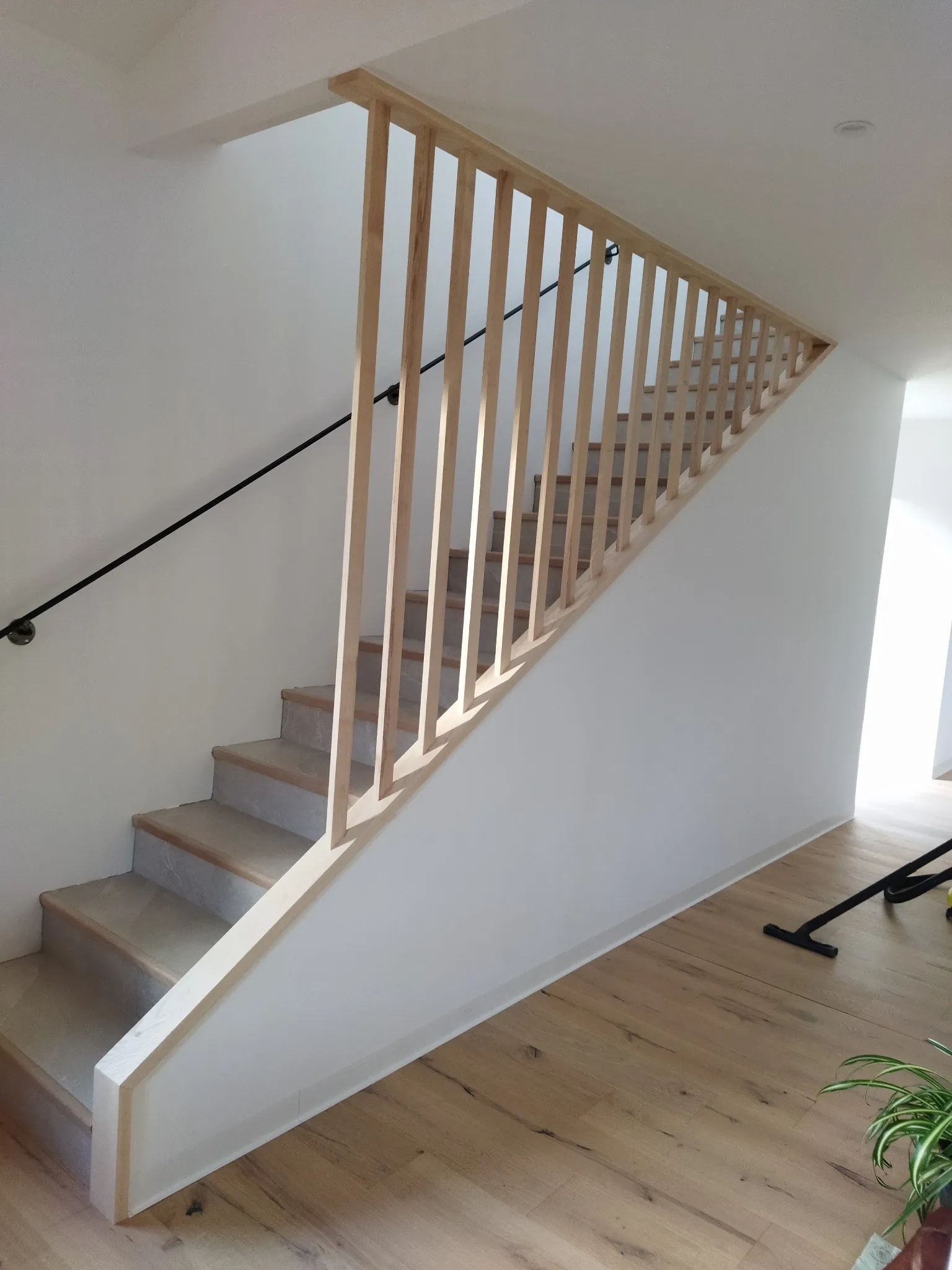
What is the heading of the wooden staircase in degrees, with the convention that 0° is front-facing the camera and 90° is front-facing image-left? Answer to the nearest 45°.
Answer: approximately 45°

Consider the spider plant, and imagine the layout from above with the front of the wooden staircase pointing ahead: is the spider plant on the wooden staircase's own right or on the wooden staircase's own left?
on the wooden staircase's own left
